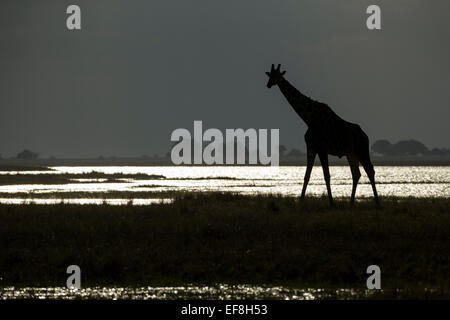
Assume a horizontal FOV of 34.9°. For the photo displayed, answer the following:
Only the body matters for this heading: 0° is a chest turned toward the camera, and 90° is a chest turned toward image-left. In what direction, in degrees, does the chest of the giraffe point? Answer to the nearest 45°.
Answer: approximately 90°
